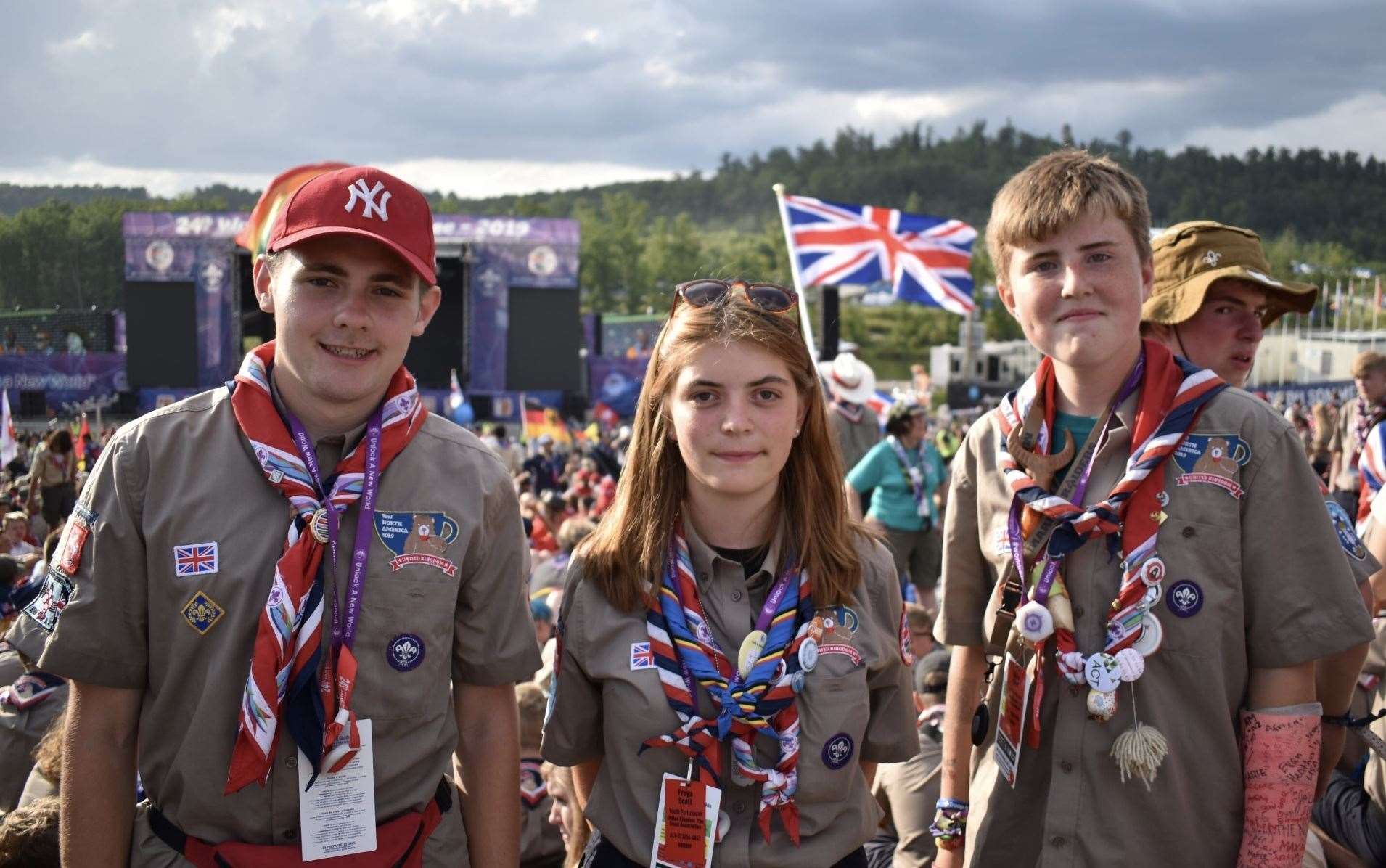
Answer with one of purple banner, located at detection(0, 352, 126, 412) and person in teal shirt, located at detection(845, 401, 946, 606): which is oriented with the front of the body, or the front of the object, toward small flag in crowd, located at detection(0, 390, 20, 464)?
the purple banner

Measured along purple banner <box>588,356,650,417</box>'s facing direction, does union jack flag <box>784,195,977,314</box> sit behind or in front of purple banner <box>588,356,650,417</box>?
in front

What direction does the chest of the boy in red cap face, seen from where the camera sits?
toward the camera

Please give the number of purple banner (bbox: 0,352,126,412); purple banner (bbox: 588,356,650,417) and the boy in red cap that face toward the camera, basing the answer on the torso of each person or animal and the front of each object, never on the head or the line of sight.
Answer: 3

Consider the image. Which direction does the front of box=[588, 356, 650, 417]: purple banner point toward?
toward the camera

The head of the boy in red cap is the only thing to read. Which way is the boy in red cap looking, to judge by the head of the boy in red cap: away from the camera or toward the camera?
toward the camera

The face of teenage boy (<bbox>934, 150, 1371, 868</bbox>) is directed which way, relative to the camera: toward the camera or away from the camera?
toward the camera

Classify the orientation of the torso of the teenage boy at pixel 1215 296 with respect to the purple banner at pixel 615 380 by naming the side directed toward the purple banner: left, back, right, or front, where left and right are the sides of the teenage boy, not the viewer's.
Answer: back

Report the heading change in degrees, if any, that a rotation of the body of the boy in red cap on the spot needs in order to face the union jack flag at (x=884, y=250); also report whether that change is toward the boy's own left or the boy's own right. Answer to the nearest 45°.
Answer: approximately 135° to the boy's own left

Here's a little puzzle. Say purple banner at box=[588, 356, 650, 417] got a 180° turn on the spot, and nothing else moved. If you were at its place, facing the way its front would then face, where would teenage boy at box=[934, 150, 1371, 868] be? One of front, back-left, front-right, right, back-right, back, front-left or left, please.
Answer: back

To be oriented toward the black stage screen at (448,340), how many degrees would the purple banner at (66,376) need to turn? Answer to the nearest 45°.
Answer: approximately 90° to its left

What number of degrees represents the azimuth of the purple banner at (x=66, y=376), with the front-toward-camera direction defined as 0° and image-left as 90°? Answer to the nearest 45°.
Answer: approximately 0°

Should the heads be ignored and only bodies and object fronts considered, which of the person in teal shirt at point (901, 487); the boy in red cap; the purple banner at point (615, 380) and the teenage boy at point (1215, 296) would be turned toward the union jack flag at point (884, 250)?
the purple banner
